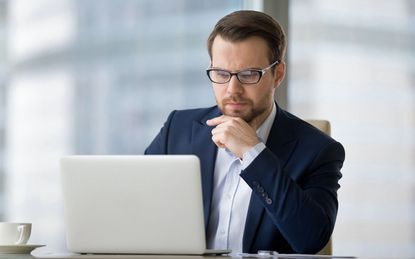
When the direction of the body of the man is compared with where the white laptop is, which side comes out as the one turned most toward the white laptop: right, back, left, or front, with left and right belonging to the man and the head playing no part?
front

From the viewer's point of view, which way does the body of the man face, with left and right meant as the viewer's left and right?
facing the viewer and to the left of the viewer

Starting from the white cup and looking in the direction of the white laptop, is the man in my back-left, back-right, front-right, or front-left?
front-left

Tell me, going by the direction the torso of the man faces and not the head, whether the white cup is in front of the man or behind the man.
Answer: in front

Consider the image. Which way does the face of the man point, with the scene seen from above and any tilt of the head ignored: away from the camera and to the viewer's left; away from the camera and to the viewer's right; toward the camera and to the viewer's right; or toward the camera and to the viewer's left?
toward the camera and to the viewer's left
